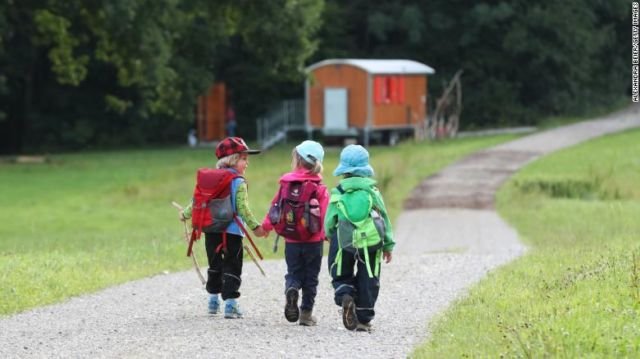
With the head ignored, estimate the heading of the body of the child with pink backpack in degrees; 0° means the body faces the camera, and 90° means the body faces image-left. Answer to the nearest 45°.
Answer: approximately 180°

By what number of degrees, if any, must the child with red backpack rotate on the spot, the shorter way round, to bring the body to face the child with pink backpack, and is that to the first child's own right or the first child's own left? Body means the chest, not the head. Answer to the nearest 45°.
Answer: approximately 90° to the first child's own right

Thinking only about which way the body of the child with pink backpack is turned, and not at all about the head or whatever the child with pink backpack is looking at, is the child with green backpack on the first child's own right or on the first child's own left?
on the first child's own right

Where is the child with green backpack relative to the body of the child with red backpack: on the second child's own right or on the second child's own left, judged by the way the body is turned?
on the second child's own right

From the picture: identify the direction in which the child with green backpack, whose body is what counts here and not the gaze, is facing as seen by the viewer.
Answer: away from the camera

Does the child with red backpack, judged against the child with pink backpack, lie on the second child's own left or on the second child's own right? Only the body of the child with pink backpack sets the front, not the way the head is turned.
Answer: on the second child's own left

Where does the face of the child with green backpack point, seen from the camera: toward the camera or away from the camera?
away from the camera

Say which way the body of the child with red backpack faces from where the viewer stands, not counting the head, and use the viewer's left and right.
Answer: facing away from the viewer and to the right of the viewer

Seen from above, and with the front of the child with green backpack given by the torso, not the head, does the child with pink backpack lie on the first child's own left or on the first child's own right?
on the first child's own left

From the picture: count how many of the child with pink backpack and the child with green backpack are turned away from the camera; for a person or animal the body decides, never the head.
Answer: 2
